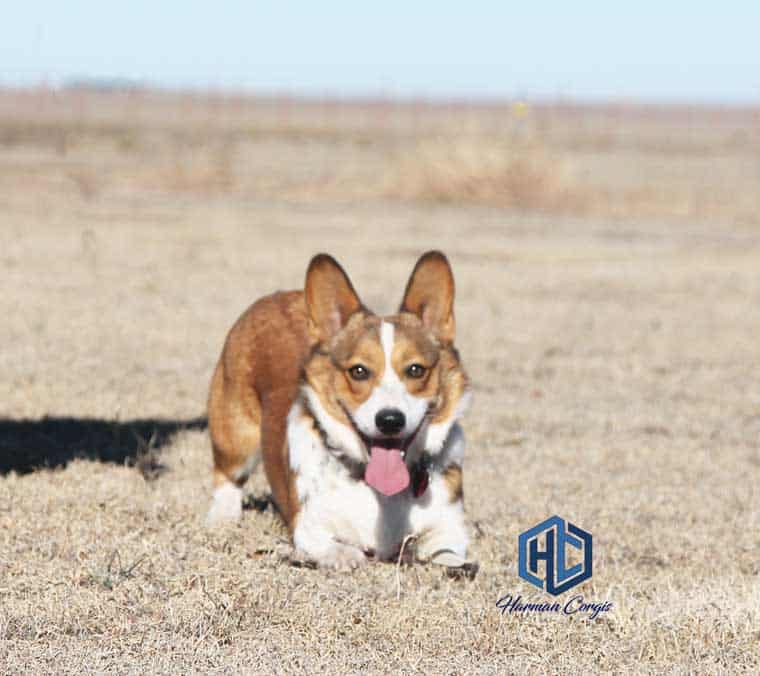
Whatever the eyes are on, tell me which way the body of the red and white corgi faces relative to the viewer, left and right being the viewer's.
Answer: facing the viewer and to the right of the viewer
